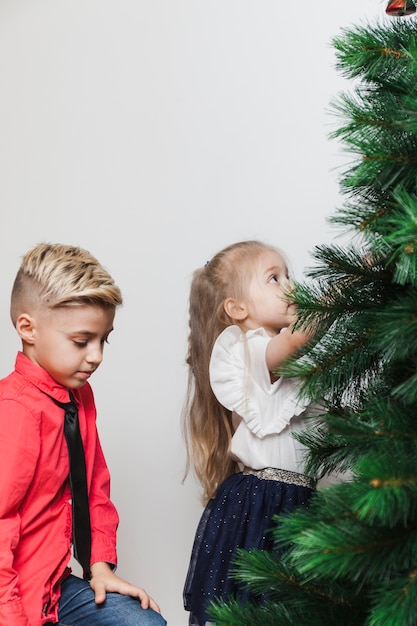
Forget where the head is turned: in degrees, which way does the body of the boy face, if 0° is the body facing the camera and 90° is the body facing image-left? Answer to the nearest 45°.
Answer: approximately 315°

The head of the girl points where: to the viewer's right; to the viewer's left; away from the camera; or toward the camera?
to the viewer's right

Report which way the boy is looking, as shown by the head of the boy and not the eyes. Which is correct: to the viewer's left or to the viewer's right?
to the viewer's right

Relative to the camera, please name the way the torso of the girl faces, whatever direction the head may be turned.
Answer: to the viewer's right

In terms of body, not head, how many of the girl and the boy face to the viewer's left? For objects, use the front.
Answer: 0
